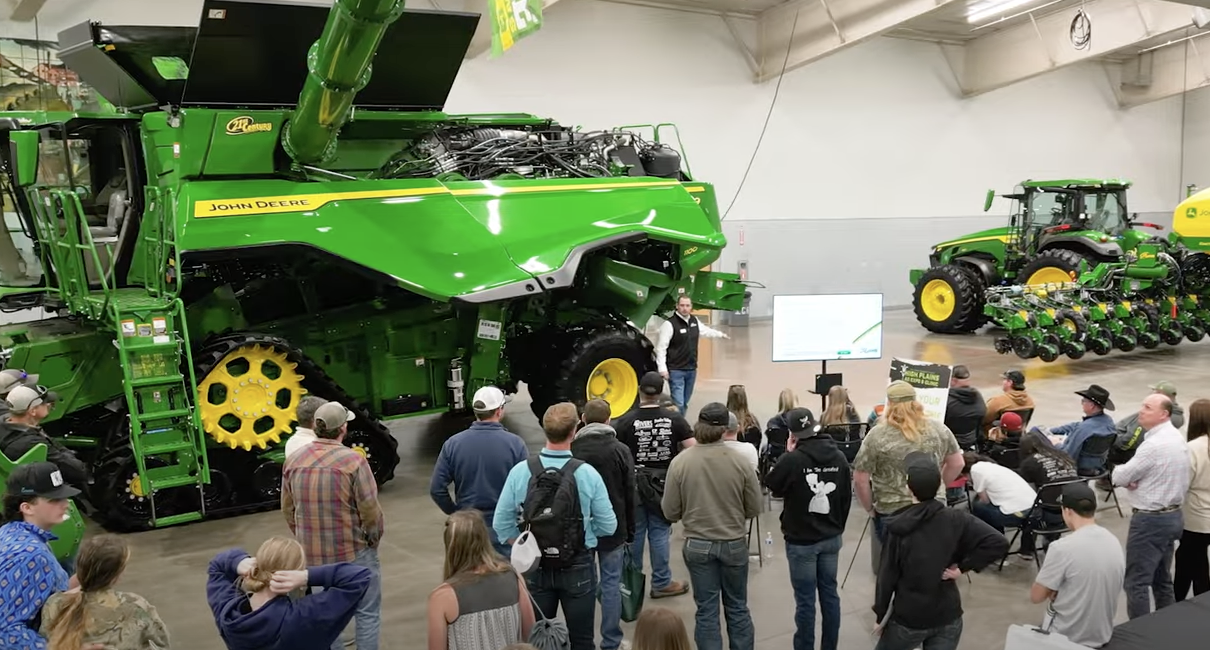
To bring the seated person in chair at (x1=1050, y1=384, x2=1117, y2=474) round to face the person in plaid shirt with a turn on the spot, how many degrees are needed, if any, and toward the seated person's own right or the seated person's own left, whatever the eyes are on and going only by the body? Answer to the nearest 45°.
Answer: approximately 90° to the seated person's own left

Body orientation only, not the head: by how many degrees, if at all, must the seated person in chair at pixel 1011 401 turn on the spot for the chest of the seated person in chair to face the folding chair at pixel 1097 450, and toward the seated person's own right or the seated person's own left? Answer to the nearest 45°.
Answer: approximately 180°

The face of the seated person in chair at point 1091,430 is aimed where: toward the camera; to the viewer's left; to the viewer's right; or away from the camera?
to the viewer's left

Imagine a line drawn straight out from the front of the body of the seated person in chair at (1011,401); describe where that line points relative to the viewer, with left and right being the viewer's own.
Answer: facing away from the viewer and to the left of the viewer

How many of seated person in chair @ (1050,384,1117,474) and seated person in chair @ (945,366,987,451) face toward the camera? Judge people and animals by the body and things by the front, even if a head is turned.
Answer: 0

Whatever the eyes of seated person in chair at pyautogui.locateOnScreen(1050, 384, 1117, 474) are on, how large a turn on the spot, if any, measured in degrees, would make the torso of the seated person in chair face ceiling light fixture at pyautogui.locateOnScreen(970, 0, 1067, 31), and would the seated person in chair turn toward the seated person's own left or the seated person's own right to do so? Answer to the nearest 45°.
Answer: approximately 45° to the seated person's own right

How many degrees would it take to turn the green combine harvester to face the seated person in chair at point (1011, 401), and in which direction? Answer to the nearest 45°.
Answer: approximately 135° to its left

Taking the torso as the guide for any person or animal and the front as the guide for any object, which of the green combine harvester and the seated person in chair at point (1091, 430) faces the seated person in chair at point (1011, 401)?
the seated person in chair at point (1091, 430)

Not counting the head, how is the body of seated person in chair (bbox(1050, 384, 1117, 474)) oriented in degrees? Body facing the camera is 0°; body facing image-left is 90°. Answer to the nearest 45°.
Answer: approximately 135°

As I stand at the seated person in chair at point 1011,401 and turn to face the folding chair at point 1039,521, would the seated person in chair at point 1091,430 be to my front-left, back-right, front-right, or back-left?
front-left

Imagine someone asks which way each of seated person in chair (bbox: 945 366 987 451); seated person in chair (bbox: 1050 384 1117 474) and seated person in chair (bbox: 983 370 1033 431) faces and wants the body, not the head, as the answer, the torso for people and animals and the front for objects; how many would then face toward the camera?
0

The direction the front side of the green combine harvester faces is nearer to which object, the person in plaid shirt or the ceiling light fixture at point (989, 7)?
the person in plaid shirt

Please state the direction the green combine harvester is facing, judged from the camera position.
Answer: facing the viewer and to the left of the viewer

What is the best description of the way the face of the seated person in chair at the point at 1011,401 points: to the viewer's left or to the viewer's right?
to the viewer's left

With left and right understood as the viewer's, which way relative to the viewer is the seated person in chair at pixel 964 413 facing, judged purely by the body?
facing away from the viewer and to the left of the viewer
